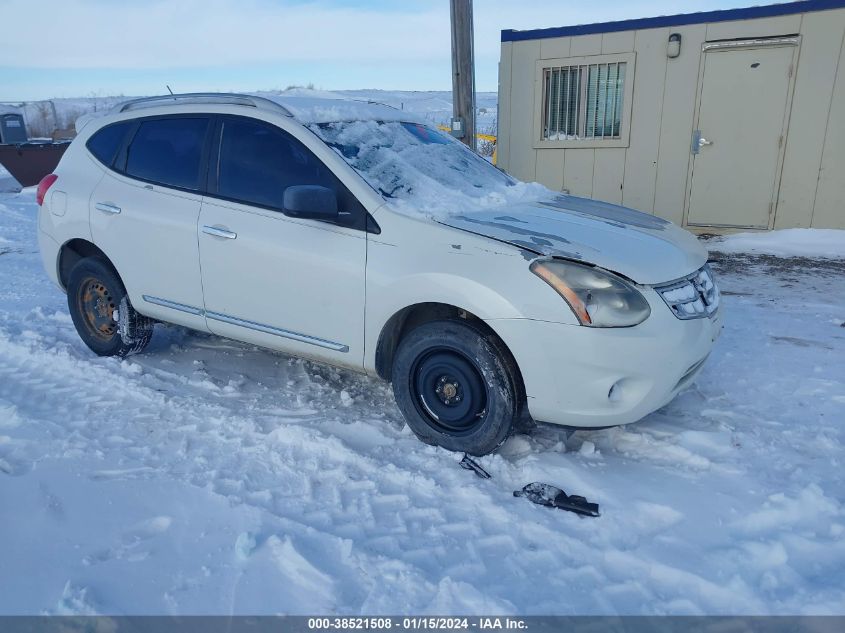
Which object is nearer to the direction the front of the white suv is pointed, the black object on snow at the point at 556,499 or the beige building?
the black object on snow

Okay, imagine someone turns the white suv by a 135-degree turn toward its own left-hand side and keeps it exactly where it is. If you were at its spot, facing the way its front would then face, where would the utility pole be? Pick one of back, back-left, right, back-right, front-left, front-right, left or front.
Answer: front

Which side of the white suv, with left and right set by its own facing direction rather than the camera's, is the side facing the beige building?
left

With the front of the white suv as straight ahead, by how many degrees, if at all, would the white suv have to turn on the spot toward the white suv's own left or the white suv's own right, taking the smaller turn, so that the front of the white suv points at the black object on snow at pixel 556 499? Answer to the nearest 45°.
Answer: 0° — it already faces it

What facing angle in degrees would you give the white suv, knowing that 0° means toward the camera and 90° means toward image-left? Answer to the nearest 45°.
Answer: approximately 315°

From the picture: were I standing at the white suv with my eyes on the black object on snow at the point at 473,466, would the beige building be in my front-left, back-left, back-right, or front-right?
back-left
